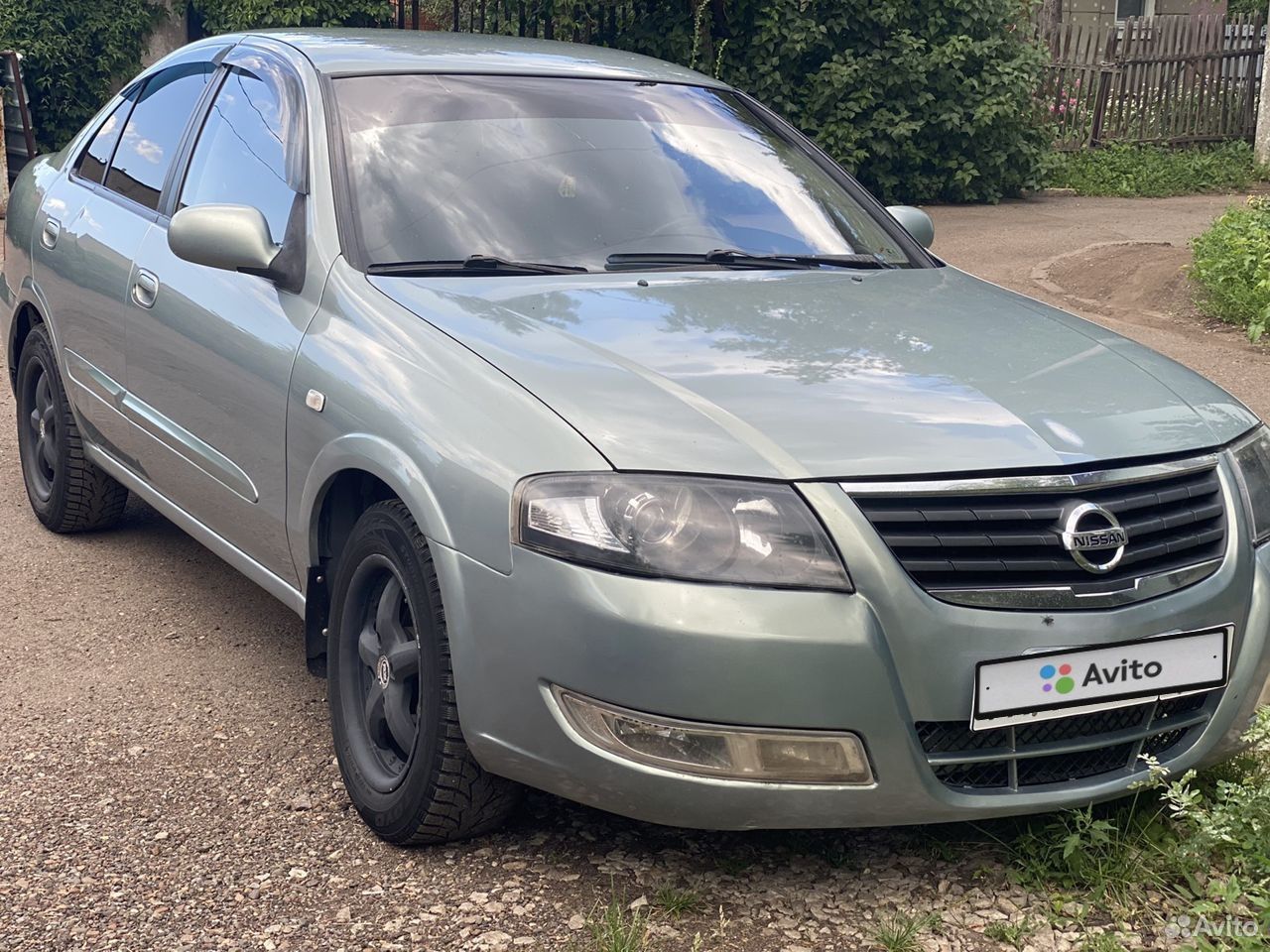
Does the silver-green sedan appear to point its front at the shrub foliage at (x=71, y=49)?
no

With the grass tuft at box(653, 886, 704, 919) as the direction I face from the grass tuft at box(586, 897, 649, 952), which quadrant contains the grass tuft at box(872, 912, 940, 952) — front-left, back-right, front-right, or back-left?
front-right

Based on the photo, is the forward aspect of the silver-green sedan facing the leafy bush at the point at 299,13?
no

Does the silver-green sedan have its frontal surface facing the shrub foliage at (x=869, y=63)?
no

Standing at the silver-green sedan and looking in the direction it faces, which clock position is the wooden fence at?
The wooden fence is roughly at 8 o'clock from the silver-green sedan.

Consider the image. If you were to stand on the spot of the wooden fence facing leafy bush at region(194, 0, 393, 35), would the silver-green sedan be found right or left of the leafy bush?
left

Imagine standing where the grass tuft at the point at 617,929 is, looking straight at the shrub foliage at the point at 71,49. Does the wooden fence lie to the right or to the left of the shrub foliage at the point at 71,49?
right

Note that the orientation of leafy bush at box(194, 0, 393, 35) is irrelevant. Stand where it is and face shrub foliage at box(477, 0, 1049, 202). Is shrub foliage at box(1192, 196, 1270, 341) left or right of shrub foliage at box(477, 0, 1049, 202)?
right

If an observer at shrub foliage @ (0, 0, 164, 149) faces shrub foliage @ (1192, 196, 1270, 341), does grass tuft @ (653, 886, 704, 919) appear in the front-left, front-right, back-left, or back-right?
front-right

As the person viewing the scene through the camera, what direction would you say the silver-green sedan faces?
facing the viewer and to the right of the viewer

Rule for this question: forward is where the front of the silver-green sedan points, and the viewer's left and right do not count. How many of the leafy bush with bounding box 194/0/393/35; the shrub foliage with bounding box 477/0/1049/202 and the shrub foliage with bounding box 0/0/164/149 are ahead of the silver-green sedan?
0

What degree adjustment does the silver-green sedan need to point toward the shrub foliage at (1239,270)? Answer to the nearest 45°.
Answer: approximately 90° to its left
